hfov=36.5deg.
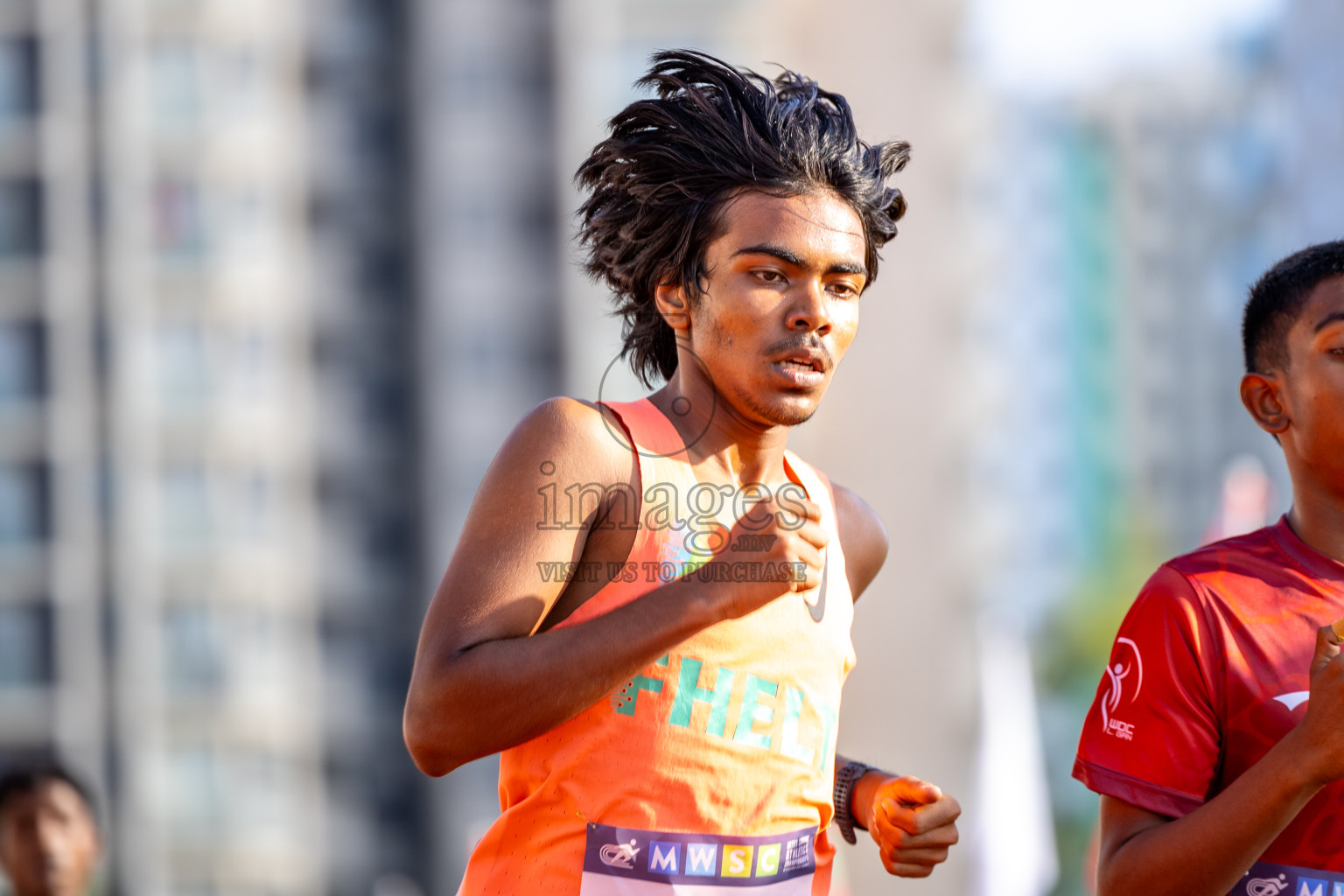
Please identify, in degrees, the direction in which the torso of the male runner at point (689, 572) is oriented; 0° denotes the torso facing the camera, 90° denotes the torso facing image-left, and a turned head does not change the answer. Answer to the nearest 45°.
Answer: approximately 315°

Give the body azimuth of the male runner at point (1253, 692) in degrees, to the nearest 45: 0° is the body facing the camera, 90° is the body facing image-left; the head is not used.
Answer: approximately 315°

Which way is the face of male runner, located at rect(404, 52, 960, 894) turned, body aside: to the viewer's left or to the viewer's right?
to the viewer's right

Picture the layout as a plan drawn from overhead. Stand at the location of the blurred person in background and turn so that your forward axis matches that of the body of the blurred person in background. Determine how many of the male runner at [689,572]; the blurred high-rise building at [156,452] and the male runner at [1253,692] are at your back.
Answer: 1

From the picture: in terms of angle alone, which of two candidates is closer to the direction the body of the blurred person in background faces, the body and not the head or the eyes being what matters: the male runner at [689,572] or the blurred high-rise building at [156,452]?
the male runner

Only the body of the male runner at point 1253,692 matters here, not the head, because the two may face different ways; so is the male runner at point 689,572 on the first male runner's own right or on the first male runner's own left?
on the first male runner's own right

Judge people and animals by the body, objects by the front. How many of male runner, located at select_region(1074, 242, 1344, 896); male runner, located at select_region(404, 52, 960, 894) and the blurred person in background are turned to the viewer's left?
0

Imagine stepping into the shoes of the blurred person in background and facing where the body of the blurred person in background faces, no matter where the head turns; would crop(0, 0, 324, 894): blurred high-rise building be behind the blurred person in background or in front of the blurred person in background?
behind

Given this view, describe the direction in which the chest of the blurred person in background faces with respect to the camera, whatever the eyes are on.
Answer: toward the camera

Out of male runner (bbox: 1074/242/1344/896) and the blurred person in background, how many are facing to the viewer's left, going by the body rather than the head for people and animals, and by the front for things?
0

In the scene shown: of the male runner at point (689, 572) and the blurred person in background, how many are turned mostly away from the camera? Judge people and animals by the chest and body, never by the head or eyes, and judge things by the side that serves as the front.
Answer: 0

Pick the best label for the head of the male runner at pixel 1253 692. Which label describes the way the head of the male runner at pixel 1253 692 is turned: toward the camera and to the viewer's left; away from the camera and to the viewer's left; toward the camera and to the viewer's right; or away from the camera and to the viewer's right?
toward the camera and to the viewer's right

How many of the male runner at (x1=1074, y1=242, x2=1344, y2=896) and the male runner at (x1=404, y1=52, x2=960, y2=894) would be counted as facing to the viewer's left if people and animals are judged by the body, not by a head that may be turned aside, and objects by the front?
0

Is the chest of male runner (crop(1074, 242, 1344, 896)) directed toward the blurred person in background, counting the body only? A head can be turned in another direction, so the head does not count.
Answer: no

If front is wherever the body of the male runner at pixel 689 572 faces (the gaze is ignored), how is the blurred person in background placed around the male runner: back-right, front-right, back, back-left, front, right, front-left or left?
back
